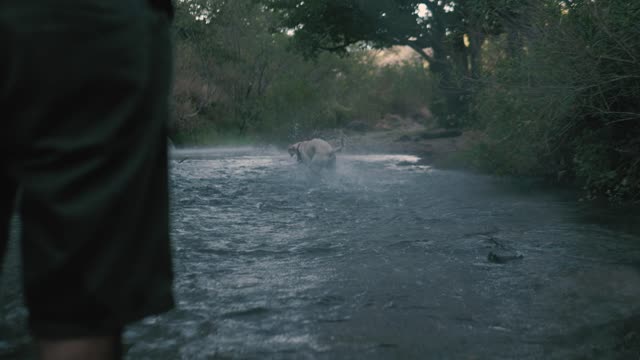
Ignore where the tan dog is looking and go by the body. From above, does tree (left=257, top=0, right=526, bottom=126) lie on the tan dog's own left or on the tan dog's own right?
on the tan dog's own right

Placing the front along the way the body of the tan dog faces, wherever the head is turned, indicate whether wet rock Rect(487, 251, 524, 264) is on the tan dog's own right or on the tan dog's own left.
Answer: on the tan dog's own left

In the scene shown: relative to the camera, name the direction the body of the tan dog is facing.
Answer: to the viewer's left

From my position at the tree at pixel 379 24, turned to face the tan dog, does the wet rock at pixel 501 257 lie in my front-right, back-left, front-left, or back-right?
front-left

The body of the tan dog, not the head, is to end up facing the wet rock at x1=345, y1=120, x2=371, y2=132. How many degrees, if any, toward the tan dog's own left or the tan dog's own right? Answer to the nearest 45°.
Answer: approximately 90° to the tan dog's own right
